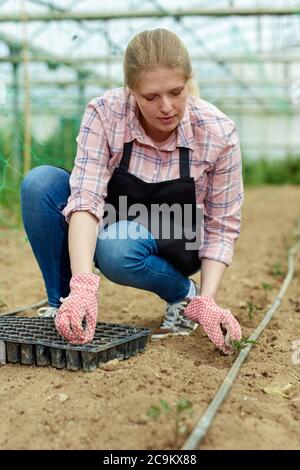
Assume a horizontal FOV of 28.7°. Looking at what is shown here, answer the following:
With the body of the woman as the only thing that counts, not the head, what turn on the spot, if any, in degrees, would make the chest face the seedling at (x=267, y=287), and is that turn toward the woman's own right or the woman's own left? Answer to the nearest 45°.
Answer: approximately 135° to the woman's own left

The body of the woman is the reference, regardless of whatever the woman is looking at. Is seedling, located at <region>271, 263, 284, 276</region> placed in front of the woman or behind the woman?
behind

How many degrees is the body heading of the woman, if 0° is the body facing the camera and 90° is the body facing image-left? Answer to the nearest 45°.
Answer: approximately 0°

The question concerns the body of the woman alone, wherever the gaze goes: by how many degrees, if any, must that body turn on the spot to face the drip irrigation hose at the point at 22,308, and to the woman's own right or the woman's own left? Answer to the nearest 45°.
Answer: approximately 135° to the woman's own right
